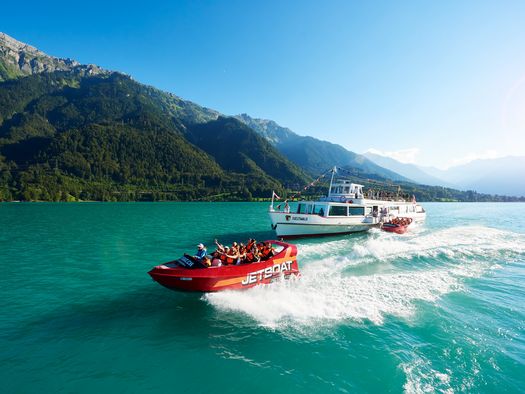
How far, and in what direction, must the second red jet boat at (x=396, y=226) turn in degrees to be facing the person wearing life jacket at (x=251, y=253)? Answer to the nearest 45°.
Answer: approximately 45° to its left

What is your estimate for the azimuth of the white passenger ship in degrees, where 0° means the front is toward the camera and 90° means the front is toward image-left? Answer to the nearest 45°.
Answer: approximately 45°

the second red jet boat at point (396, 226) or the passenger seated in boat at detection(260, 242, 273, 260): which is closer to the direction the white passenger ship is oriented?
the passenger seated in boat

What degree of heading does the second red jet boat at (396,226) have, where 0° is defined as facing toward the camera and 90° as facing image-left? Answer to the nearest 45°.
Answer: approximately 45°

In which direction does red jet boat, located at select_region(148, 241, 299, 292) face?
to the viewer's left

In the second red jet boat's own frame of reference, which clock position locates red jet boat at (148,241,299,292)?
The red jet boat is roughly at 11 o'clock from the second red jet boat.

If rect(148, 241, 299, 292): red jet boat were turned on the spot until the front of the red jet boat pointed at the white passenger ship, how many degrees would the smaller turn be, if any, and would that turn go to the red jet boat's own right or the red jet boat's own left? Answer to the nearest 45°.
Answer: approximately 135° to the red jet boat's own right

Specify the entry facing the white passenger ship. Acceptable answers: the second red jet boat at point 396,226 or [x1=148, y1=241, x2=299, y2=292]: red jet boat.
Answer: the second red jet boat

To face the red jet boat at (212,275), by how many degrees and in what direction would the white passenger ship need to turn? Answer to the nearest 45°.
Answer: approximately 45° to its left

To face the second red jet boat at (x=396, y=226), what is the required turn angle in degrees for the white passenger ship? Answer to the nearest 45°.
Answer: approximately 180°
